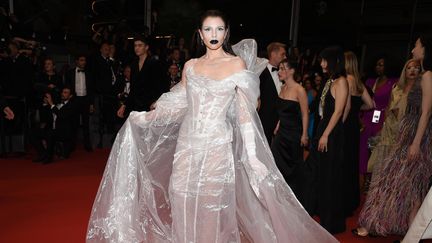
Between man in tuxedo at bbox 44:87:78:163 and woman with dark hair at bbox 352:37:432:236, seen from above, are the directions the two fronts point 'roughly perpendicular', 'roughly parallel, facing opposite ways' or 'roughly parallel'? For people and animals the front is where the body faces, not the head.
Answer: roughly perpendicular

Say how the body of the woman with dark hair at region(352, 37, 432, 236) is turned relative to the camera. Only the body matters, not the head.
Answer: to the viewer's left

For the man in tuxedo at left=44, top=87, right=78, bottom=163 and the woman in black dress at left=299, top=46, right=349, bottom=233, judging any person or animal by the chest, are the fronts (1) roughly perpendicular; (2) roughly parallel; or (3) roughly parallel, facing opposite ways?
roughly perpendicular

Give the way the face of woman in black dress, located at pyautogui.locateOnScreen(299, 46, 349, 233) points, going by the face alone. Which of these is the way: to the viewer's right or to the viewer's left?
to the viewer's left

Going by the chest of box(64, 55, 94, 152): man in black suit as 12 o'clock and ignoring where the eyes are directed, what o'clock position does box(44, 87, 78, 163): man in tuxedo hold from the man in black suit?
The man in tuxedo is roughly at 1 o'clock from the man in black suit.

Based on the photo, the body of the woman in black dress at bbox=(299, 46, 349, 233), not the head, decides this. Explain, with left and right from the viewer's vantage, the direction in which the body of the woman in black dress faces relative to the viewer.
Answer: facing to the left of the viewer

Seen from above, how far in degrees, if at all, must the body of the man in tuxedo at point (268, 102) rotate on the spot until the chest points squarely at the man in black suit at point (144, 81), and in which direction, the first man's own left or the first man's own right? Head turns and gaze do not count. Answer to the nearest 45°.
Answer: approximately 135° to the first man's own right

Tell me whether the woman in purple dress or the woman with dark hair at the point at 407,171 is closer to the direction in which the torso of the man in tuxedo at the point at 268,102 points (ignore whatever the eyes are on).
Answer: the woman with dark hair

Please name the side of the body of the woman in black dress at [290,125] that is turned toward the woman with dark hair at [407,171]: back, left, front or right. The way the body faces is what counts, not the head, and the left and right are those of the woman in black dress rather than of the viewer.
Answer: left

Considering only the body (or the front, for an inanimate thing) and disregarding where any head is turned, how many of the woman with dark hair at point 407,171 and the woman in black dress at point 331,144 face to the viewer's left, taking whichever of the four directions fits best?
2
